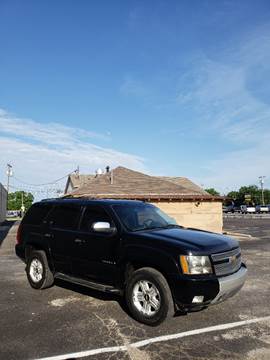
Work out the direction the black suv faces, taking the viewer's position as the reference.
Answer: facing the viewer and to the right of the viewer

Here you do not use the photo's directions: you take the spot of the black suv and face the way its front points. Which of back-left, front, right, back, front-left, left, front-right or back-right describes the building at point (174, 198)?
back-left
